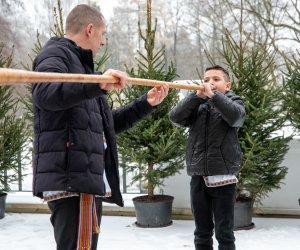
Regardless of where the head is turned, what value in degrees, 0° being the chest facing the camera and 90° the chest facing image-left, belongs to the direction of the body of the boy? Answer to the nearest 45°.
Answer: approximately 45°

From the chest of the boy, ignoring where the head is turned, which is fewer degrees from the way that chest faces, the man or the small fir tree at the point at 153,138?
the man

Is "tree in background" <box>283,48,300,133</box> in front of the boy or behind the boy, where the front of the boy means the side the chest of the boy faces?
behind

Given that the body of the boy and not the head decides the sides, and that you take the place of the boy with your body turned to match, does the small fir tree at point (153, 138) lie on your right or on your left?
on your right

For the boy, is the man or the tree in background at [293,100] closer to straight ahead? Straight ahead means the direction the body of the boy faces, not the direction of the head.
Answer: the man

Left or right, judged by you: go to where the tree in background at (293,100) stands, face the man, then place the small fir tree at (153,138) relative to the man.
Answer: right

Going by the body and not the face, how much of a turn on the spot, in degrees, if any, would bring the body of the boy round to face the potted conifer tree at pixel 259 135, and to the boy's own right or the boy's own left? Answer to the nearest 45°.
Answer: approximately 135° to the boy's own right

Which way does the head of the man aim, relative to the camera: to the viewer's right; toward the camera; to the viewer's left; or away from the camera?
to the viewer's right

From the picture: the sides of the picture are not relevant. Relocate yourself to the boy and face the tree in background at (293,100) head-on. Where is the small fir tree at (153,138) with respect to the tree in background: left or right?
left
